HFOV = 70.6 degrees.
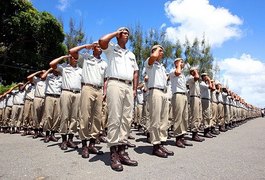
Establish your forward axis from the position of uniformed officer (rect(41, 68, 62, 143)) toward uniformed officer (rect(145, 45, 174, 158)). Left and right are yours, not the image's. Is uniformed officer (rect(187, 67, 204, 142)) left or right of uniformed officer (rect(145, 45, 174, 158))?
left

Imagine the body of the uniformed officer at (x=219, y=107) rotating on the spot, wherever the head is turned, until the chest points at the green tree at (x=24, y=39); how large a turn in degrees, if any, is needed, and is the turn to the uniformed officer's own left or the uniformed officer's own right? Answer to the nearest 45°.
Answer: approximately 135° to the uniformed officer's own right

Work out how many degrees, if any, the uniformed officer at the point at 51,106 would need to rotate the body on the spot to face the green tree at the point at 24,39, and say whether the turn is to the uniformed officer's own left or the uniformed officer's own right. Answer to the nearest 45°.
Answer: approximately 180°

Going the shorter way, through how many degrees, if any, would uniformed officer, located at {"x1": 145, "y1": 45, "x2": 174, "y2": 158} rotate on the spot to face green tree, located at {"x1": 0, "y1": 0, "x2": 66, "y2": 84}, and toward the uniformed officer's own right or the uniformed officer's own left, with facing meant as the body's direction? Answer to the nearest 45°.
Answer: approximately 180°

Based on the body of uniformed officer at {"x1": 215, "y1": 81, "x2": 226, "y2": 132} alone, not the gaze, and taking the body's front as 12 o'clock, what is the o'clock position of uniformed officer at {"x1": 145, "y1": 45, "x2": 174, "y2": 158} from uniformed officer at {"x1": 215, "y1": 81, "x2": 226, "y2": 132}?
uniformed officer at {"x1": 145, "y1": 45, "x2": 174, "y2": 158} is roughly at 2 o'clock from uniformed officer at {"x1": 215, "y1": 81, "x2": 226, "y2": 132}.
